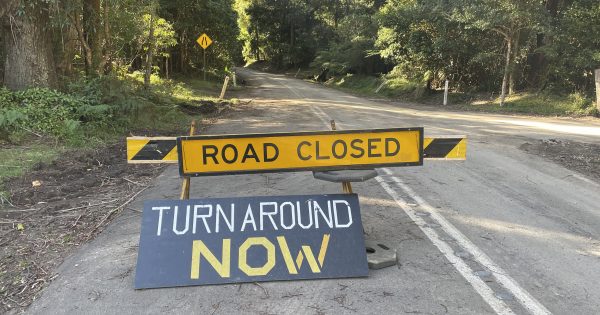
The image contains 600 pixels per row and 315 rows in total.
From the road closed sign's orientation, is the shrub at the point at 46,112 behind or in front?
behind

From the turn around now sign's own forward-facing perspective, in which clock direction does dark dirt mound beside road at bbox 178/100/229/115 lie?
The dark dirt mound beside road is roughly at 6 o'clock from the turn around now sign.

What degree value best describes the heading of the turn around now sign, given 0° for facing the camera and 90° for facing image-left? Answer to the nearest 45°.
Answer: approximately 0°

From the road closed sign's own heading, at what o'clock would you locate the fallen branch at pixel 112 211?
The fallen branch is roughly at 4 o'clock from the road closed sign.

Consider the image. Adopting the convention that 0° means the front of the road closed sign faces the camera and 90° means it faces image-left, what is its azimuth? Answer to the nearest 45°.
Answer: approximately 0°

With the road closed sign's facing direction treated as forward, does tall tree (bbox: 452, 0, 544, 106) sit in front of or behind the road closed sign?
behind
